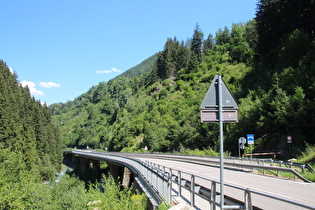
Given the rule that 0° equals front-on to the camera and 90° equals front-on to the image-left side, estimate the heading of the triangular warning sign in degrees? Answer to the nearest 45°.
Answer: approximately 180°
